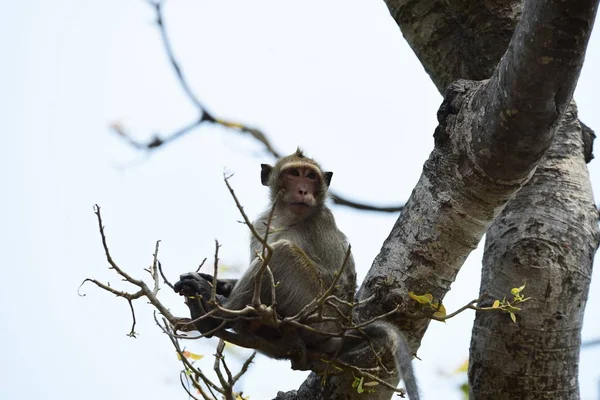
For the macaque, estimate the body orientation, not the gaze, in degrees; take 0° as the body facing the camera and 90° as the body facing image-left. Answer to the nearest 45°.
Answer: approximately 45°
